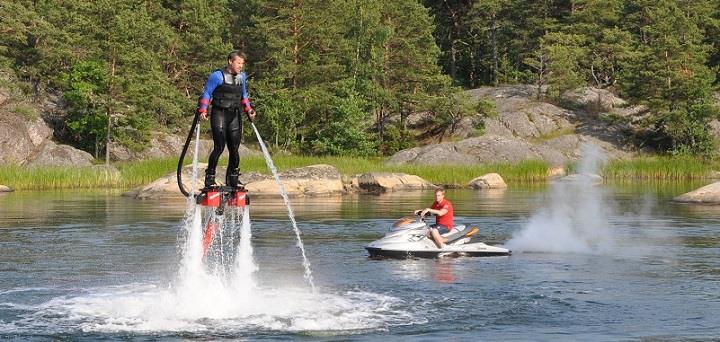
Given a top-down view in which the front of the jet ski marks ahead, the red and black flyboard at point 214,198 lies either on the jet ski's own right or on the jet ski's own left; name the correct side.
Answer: on the jet ski's own left

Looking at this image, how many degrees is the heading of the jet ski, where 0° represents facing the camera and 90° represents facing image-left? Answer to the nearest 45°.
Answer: approximately 90°
